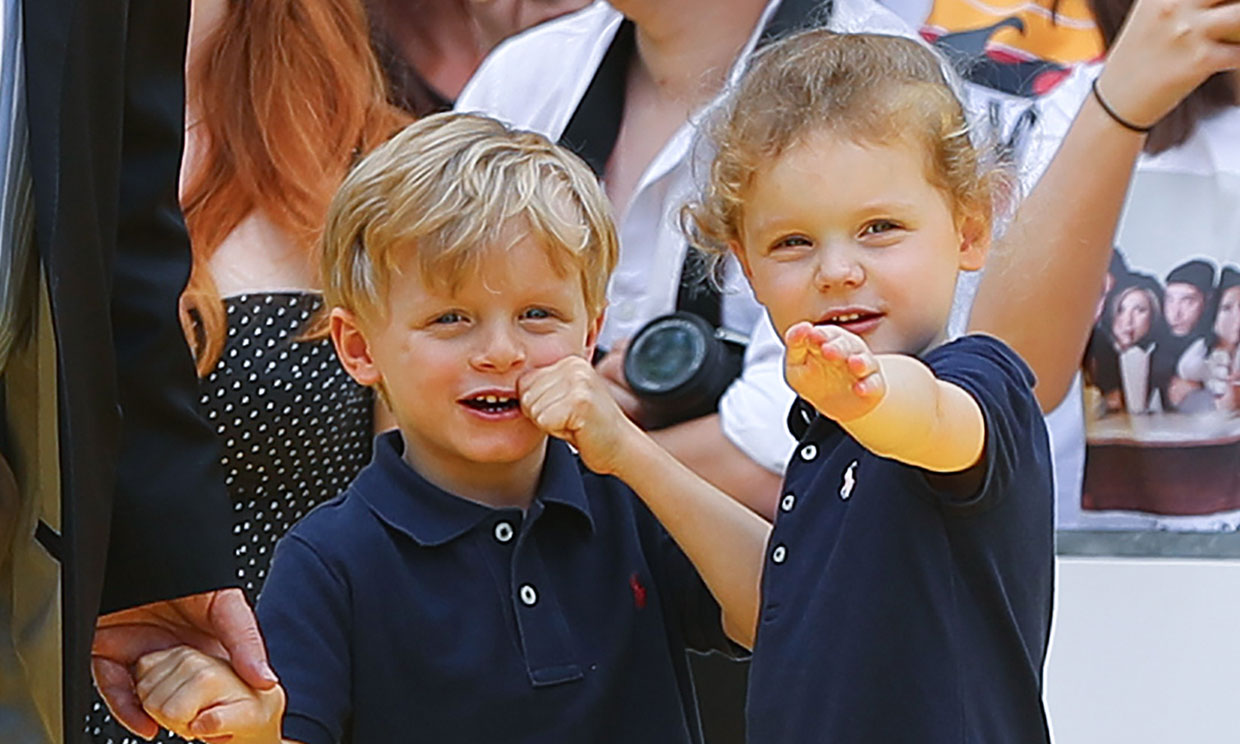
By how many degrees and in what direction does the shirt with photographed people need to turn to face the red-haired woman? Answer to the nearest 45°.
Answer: approximately 90° to its right

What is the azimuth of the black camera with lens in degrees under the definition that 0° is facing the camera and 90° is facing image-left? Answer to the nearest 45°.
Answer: approximately 45°

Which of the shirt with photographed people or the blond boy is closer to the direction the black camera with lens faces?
the blond boy

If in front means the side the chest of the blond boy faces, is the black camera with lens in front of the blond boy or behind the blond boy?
behind

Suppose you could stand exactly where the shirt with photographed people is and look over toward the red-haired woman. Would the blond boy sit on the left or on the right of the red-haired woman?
left

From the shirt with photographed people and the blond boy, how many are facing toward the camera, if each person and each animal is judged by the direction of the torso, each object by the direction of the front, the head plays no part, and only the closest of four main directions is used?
2

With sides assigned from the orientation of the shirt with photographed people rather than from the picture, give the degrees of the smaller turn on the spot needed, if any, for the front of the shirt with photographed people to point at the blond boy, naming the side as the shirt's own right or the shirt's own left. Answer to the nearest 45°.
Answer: approximately 45° to the shirt's own right
